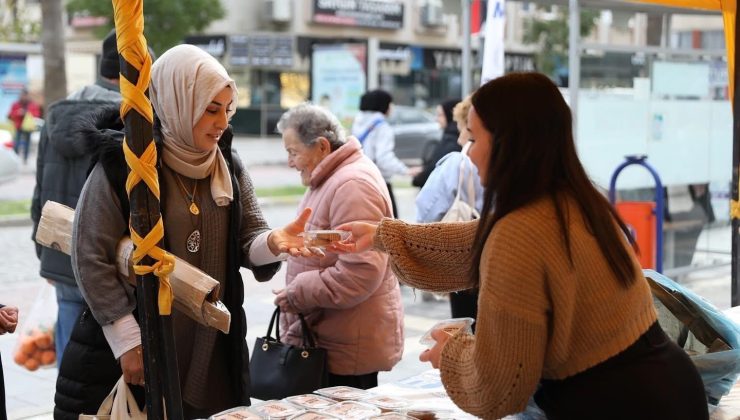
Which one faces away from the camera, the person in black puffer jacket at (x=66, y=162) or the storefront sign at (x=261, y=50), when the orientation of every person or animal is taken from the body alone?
the person in black puffer jacket

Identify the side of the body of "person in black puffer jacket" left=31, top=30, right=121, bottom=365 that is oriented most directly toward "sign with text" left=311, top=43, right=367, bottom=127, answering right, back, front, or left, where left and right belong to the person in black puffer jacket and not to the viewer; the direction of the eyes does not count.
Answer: front

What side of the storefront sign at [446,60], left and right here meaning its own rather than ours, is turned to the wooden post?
front

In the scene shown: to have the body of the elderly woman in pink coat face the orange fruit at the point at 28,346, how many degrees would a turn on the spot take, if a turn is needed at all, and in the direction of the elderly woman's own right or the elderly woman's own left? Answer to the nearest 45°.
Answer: approximately 45° to the elderly woman's own right

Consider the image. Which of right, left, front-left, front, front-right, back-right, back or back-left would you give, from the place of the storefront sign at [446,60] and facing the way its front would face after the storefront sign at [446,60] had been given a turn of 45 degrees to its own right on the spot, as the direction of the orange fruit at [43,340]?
front-left

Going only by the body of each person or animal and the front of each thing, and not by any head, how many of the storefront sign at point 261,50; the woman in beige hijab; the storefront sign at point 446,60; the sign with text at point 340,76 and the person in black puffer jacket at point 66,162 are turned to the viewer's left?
0

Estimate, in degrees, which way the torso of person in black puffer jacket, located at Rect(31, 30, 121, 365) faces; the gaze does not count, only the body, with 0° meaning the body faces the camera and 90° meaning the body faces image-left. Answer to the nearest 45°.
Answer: approximately 180°

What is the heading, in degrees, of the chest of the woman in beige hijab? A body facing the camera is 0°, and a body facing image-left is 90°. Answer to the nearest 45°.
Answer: approximately 315°

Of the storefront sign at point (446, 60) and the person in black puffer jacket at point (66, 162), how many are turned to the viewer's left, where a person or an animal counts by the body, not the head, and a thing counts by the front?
0

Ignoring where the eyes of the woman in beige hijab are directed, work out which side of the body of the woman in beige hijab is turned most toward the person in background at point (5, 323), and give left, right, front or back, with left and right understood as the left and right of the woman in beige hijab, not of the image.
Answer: back

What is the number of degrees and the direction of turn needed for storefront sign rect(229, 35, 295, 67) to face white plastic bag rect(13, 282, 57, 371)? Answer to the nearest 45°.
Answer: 0° — it already faces it

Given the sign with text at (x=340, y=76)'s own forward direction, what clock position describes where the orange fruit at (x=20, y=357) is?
The orange fruit is roughly at 12 o'clock from the sign with text.
